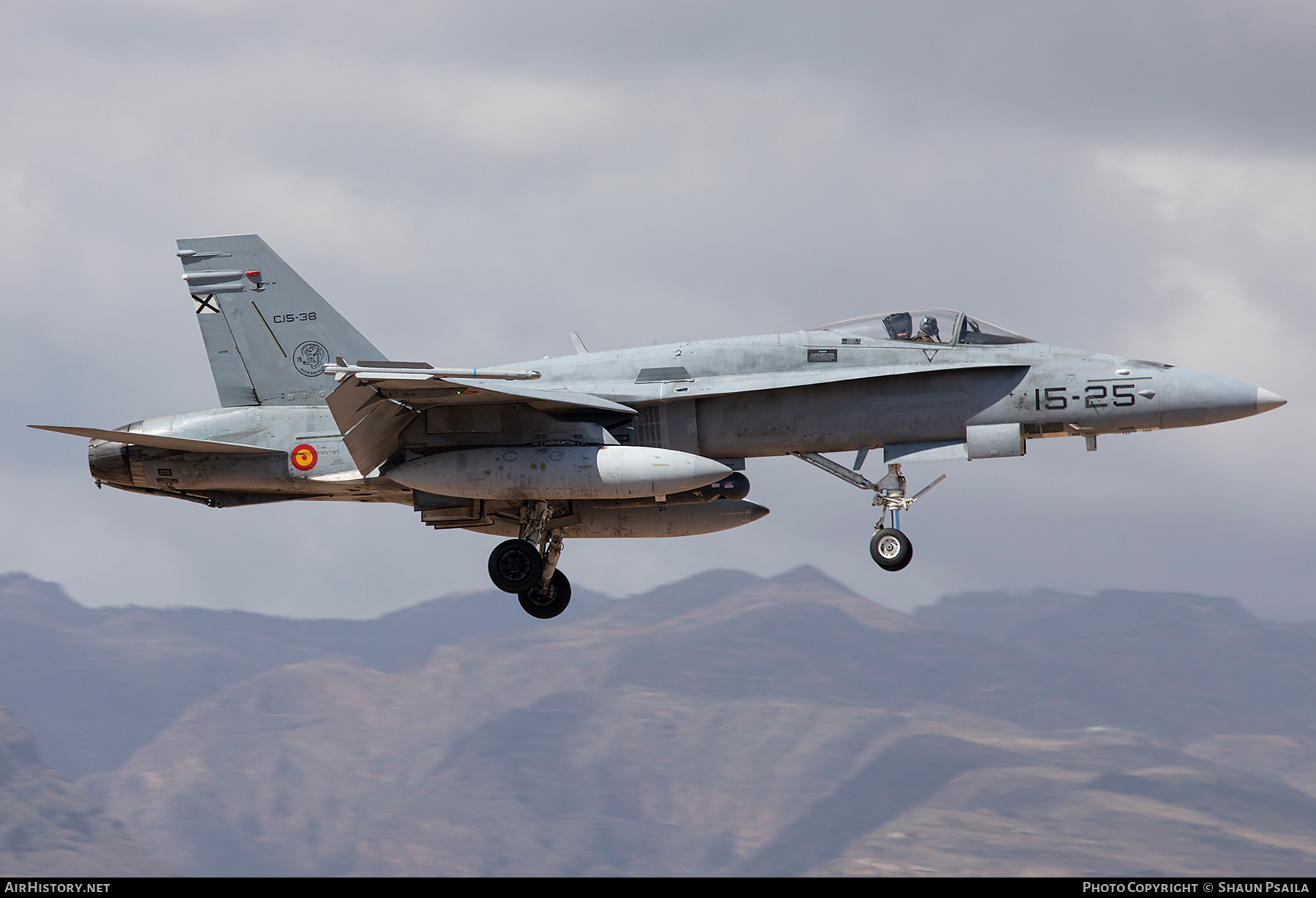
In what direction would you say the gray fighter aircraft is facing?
to the viewer's right
